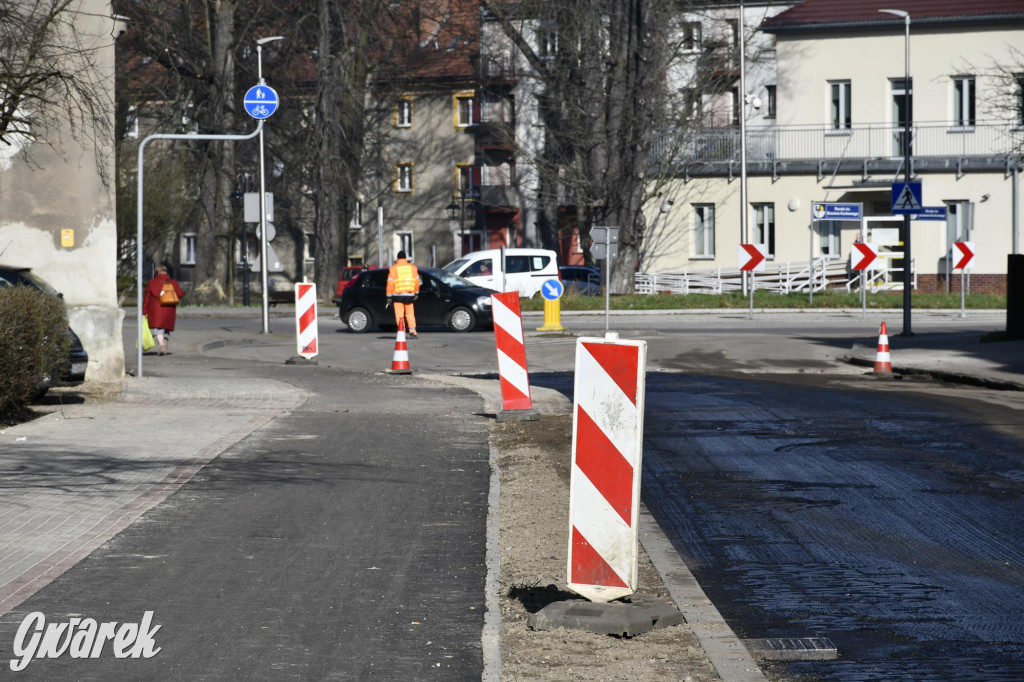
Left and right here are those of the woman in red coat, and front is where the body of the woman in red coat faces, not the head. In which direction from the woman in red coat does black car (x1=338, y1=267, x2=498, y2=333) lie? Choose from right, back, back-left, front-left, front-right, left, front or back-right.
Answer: front-right

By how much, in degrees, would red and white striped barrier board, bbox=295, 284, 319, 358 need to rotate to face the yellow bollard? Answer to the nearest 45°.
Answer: approximately 135° to its left

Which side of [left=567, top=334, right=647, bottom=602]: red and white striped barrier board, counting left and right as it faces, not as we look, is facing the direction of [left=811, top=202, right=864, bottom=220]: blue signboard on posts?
back

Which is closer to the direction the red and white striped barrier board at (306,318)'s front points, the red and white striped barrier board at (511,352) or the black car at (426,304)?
the red and white striped barrier board

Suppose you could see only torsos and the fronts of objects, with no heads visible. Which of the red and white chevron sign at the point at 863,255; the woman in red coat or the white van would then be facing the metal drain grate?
the red and white chevron sign

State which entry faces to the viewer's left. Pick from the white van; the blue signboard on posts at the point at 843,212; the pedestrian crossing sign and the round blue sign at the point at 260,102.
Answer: the white van

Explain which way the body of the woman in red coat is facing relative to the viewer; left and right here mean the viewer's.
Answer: facing away from the viewer

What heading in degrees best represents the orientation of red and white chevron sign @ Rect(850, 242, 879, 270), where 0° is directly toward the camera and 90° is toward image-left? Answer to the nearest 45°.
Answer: approximately 0°

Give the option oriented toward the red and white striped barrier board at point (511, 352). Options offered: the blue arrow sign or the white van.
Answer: the blue arrow sign

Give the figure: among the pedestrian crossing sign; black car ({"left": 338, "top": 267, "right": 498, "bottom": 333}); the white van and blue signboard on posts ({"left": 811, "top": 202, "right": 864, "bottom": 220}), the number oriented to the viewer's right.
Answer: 1

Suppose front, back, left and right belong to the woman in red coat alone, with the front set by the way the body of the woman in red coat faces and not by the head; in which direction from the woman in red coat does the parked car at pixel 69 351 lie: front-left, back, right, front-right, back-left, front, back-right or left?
back

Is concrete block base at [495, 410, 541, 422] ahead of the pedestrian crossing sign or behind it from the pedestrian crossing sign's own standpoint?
ahead

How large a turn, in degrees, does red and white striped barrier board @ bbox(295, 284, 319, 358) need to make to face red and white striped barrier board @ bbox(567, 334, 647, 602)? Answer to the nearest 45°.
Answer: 0° — it already faces it
